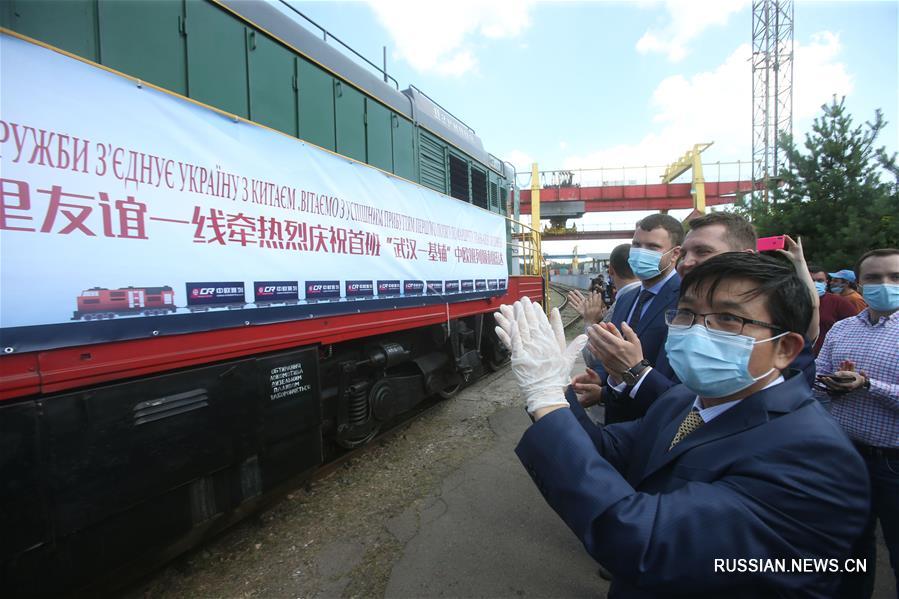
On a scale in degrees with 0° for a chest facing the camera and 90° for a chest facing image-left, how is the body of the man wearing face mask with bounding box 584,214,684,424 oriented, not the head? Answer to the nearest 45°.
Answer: approximately 45°

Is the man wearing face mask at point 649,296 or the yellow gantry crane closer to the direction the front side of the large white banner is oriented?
the man wearing face mask

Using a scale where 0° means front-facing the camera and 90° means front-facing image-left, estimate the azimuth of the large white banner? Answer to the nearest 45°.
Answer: approximately 315°

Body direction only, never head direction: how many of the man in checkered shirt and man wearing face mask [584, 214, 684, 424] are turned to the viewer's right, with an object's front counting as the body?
0

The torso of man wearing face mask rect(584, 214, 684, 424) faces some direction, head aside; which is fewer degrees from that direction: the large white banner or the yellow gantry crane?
the large white banner

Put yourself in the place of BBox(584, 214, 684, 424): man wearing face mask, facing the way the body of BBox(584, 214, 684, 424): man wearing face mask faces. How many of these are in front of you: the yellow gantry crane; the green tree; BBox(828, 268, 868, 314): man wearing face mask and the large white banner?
1

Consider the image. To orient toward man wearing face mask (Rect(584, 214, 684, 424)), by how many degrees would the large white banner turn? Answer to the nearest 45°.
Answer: approximately 45° to its left

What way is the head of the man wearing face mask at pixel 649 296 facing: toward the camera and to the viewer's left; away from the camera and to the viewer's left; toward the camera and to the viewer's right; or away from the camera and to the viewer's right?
toward the camera and to the viewer's left

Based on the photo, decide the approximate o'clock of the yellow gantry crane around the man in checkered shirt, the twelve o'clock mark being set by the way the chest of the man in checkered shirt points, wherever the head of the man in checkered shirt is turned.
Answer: The yellow gantry crane is roughly at 4 o'clock from the man in checkered shirt.

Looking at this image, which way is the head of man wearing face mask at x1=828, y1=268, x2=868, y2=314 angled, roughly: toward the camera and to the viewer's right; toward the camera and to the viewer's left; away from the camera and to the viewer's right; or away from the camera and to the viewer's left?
toward the camera and to the viewer's left

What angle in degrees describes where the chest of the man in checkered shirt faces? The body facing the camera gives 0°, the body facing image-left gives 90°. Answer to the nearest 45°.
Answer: approximately 45°

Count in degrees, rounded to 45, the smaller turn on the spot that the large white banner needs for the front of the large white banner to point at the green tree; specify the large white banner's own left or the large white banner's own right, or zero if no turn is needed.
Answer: approximately 45° to the large white banner's own left

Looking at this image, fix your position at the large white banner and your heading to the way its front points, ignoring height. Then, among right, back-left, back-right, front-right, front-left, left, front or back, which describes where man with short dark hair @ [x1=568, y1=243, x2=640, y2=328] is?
front-left

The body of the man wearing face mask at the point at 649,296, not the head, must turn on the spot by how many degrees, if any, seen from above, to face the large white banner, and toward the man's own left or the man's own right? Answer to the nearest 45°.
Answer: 0° — they already face it

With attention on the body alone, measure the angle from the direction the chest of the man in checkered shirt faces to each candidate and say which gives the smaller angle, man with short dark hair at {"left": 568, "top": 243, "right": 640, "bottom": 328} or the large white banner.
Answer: the large white banner
